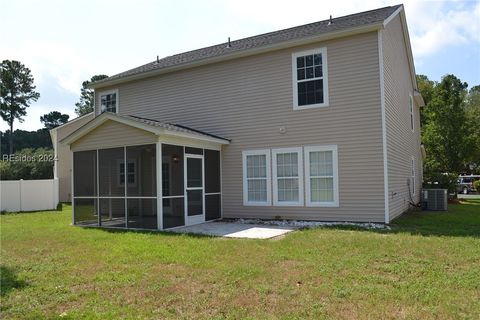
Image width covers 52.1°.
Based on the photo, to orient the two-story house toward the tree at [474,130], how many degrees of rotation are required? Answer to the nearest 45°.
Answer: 0° — it already faces it

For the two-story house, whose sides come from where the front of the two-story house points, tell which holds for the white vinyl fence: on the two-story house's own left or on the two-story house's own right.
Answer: on the two-story house's own left

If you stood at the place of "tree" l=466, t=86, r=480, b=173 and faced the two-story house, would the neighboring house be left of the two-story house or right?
right

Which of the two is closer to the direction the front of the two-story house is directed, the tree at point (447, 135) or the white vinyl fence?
the tree

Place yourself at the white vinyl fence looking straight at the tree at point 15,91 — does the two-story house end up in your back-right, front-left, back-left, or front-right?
back-right

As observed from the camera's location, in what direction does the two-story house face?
facing away from the viewer and to the right of the viewer

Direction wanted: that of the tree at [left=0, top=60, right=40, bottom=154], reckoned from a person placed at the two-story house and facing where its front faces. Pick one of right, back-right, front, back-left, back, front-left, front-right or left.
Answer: left
